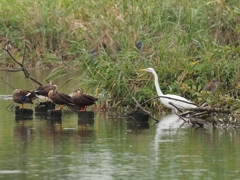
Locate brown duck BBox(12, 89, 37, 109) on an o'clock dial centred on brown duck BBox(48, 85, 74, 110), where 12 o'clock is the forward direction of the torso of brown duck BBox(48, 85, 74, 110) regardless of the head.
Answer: brown duck BBox(12, 89, 37, 109) is roughly at 1 o'clock from brown duck BBox(48, 85, 74, 110).

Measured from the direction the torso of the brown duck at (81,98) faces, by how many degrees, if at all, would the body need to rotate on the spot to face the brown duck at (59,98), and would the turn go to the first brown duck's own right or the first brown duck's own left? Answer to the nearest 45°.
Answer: approximately 45° to the first brown duck's own right

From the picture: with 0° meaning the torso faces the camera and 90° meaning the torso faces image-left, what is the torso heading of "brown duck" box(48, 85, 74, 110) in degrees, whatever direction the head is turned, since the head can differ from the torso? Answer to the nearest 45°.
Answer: approximately 90°

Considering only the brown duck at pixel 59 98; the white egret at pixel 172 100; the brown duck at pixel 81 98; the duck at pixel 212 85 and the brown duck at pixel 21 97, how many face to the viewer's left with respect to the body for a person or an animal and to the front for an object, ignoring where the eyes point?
4

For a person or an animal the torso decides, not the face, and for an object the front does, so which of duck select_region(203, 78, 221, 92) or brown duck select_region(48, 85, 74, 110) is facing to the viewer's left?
the brown duck

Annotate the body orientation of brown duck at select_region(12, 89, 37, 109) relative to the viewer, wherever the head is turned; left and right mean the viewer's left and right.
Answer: facing to the left of the viewer

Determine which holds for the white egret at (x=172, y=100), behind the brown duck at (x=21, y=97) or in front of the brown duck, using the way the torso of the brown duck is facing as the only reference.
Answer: behind

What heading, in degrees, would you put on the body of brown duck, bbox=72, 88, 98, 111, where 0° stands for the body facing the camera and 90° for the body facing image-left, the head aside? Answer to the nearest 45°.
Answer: approximately 90°

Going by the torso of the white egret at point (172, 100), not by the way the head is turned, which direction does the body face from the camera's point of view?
to the viewer's left
